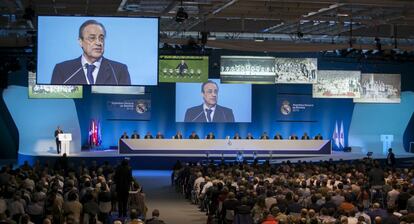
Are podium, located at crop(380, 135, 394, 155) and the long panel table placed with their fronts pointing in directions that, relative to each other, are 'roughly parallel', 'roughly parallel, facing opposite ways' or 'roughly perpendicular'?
roughly parallel

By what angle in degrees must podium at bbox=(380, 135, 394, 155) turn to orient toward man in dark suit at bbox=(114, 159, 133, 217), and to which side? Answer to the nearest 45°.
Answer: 0° — it already faces them

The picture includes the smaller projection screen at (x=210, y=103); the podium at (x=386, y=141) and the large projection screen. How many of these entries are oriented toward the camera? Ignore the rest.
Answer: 3

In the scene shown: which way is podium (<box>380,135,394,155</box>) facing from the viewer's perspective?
toward the camera

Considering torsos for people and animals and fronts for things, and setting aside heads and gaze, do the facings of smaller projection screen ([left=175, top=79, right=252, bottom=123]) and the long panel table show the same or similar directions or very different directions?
same or similar directions

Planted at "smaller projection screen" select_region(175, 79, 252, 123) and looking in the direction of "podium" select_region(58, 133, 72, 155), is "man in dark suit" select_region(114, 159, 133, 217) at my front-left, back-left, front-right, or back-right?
front-left

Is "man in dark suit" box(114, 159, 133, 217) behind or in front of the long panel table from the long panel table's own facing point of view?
in front

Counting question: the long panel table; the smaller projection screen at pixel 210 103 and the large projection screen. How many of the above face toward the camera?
3

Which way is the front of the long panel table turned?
toward the camera

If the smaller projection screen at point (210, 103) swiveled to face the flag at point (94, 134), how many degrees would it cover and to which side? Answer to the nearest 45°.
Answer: approximately 90° to its right

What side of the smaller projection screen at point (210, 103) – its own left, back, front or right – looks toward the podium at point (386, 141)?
left
